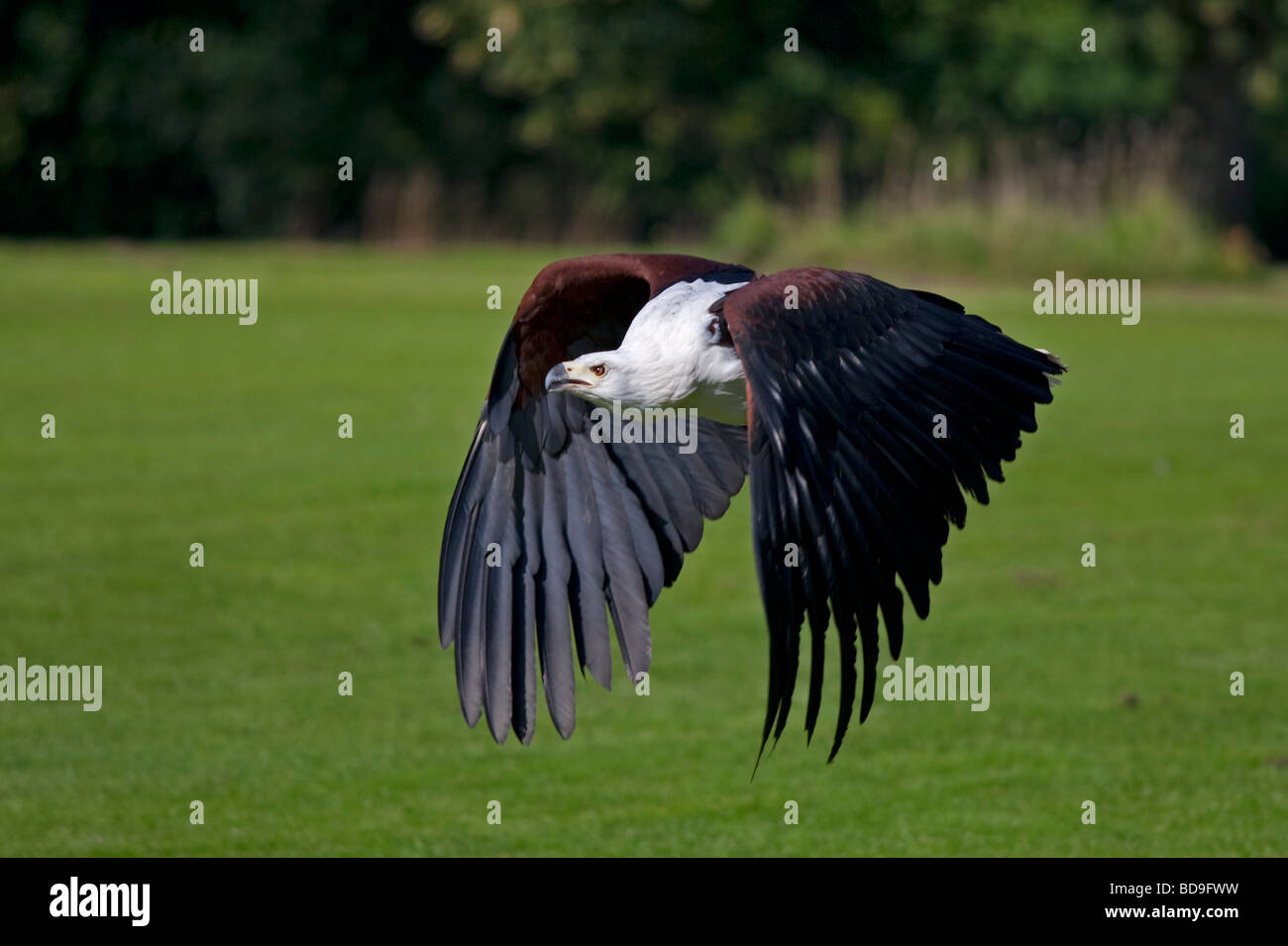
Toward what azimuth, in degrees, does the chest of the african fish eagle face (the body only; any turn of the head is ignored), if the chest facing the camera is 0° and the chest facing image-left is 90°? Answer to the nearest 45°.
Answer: approximately 45°
